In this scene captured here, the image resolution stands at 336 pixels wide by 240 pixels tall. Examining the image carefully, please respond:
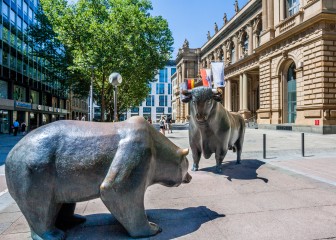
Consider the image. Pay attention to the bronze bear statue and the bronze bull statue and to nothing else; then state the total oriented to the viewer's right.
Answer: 1

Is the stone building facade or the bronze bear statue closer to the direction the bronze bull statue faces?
the bronze bear statue

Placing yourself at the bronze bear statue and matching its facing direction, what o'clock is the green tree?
The green tree is roughly at 9 o'clock from the bronze bear statue.

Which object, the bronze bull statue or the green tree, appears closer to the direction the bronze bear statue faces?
the bronze bull statue

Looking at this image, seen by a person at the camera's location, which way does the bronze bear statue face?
facing to the right of the viewer

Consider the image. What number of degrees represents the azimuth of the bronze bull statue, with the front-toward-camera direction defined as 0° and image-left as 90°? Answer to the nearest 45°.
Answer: approximately 45°

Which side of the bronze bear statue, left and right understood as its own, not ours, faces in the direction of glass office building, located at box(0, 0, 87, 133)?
left

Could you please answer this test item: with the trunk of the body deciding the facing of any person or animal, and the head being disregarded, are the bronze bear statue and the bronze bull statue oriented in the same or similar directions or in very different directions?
very different directions
